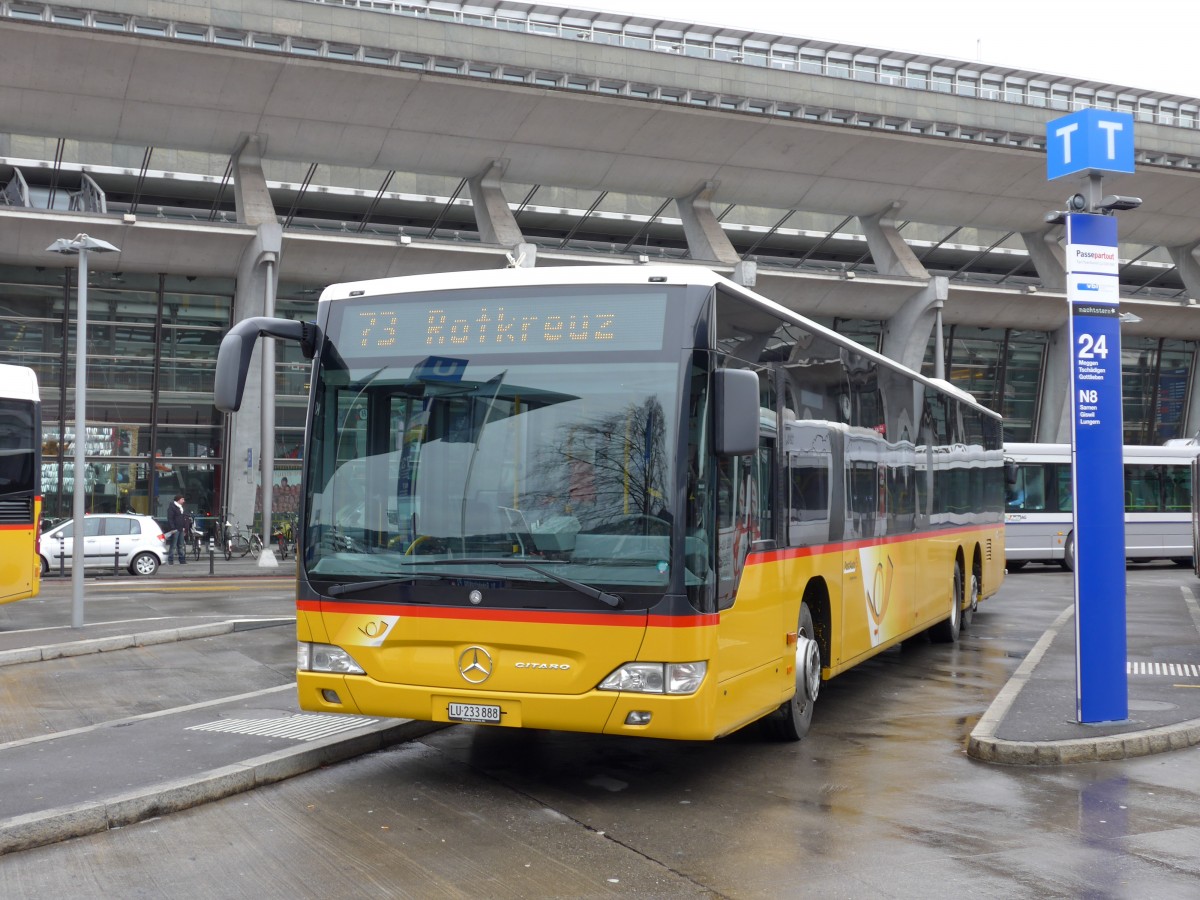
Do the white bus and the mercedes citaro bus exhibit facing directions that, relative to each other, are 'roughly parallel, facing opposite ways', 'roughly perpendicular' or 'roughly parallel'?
roughly perpendicular

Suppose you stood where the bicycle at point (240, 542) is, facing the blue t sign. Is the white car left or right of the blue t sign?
right

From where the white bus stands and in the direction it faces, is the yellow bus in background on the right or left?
on its left

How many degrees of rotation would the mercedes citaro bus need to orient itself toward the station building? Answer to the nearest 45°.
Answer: approximately 135° to its right

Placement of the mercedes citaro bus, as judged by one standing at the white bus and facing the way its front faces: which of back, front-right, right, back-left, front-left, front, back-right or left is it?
left

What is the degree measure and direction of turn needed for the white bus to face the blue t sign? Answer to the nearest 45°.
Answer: approximately 90° to its left

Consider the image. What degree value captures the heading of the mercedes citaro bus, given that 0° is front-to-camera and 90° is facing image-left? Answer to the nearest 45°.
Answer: approximately 45°

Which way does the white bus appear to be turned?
to the viewer's left
